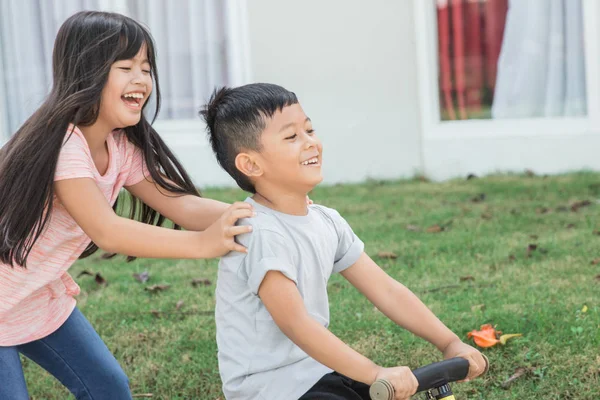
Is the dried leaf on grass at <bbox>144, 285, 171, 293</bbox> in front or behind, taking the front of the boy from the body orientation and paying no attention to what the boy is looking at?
behind

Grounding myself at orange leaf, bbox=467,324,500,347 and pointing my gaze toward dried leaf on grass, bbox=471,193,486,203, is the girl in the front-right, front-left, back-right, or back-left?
back-left

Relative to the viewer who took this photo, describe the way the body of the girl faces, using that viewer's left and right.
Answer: facing the viewer and to the right of the viewer

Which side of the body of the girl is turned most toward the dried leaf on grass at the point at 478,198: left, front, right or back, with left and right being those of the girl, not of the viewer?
left

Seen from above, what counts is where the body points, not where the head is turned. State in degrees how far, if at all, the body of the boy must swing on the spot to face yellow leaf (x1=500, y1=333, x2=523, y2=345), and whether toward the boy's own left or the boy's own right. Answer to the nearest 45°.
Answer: approximately 90° to the boy's own left

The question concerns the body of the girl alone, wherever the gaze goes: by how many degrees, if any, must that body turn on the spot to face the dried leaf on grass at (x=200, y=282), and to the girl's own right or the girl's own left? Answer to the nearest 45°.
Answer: approximately 135° to the girl's own left

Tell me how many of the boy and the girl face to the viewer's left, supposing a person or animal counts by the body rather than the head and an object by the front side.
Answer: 0

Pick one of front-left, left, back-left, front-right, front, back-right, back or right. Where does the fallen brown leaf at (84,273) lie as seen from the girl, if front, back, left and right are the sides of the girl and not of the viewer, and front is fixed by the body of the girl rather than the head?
back-left
